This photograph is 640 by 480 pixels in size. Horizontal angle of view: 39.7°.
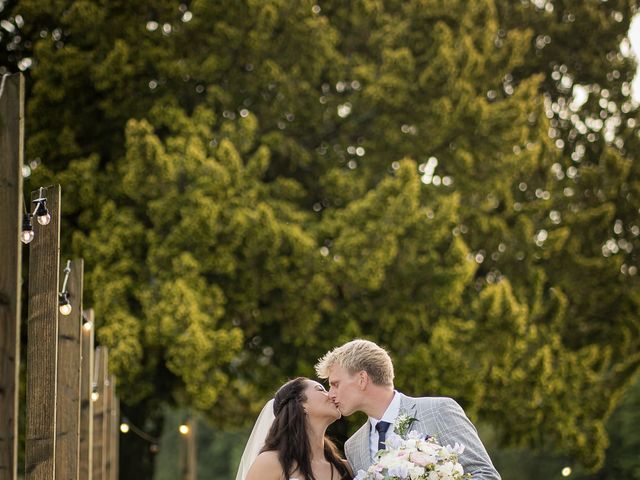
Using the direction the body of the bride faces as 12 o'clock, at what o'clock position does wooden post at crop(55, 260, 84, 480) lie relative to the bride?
The wooden post is roughly at 6 o'clock from the bride.

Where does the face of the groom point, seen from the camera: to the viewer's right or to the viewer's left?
to the viewer's left

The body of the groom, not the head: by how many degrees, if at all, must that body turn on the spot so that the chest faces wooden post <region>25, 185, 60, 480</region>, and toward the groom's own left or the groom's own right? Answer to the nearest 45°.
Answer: approximately 45° to the groom's own right

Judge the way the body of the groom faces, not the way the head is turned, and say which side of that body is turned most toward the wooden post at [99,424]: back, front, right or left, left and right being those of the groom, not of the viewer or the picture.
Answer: right

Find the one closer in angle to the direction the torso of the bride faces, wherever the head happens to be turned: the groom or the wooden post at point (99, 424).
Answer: the groom

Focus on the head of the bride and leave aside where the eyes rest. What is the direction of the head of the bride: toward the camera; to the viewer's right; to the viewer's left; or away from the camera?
to the viewer's right

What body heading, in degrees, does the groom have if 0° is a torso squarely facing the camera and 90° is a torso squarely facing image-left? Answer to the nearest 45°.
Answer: approximately 45°

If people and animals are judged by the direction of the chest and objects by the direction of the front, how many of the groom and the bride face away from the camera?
0

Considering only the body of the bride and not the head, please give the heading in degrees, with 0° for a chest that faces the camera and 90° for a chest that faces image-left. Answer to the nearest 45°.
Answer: approximately 315°
